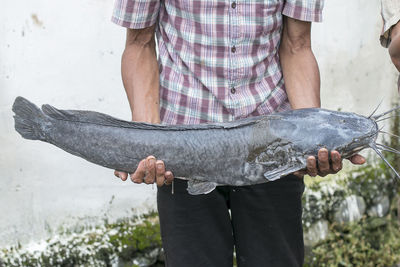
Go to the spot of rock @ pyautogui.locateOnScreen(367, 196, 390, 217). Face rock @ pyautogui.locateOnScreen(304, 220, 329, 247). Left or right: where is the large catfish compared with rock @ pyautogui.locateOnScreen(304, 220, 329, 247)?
left

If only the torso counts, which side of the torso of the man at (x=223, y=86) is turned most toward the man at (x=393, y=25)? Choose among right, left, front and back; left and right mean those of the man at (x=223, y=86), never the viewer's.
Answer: left

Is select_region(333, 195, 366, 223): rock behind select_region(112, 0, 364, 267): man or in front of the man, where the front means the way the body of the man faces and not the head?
behind

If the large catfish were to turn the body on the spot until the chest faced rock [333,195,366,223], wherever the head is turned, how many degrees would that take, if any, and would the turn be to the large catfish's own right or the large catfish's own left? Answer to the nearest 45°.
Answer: approximately 45° to the large catfish's own left

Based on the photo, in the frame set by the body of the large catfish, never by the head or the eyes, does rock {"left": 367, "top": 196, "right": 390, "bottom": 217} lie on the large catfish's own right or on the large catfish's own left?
on the large catfish's own left

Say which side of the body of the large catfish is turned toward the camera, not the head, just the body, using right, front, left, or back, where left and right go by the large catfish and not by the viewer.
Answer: right

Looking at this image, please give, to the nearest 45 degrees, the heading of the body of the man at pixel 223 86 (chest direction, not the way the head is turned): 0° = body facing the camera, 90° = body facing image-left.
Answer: approximately 0°

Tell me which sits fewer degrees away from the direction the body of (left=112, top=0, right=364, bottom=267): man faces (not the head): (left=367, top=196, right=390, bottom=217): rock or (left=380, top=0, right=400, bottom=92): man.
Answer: the man

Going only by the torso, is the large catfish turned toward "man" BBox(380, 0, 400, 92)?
yes
